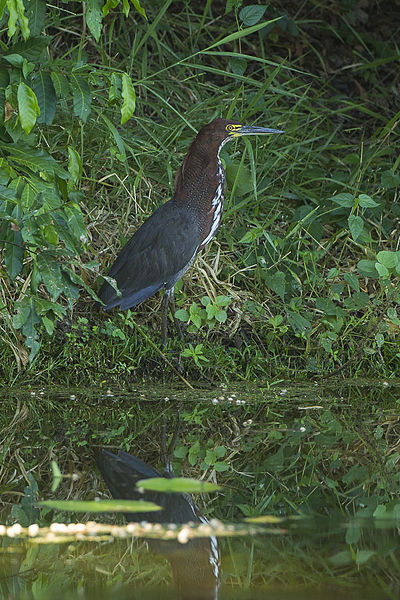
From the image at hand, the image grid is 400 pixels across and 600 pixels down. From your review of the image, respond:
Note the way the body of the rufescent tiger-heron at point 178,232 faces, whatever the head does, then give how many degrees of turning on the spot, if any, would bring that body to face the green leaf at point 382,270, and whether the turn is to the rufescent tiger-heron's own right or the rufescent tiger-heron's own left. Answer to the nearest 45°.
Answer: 0° — it already faces it

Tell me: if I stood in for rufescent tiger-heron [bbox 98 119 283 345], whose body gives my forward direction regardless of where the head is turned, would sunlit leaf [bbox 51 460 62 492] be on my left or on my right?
on my right

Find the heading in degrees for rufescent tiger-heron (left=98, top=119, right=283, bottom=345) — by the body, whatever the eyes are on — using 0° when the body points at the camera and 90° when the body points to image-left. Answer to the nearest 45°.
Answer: approximately 270°

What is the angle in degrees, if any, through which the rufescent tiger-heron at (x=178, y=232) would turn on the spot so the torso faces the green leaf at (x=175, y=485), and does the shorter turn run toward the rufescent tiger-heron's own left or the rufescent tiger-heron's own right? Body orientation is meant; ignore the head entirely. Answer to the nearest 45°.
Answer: approximately 90° to the rufescent tiger-heron's own right

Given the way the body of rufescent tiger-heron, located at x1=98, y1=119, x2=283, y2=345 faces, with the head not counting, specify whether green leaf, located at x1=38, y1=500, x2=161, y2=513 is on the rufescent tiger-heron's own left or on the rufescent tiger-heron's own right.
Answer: on the rufescent tiger-heron's own right
